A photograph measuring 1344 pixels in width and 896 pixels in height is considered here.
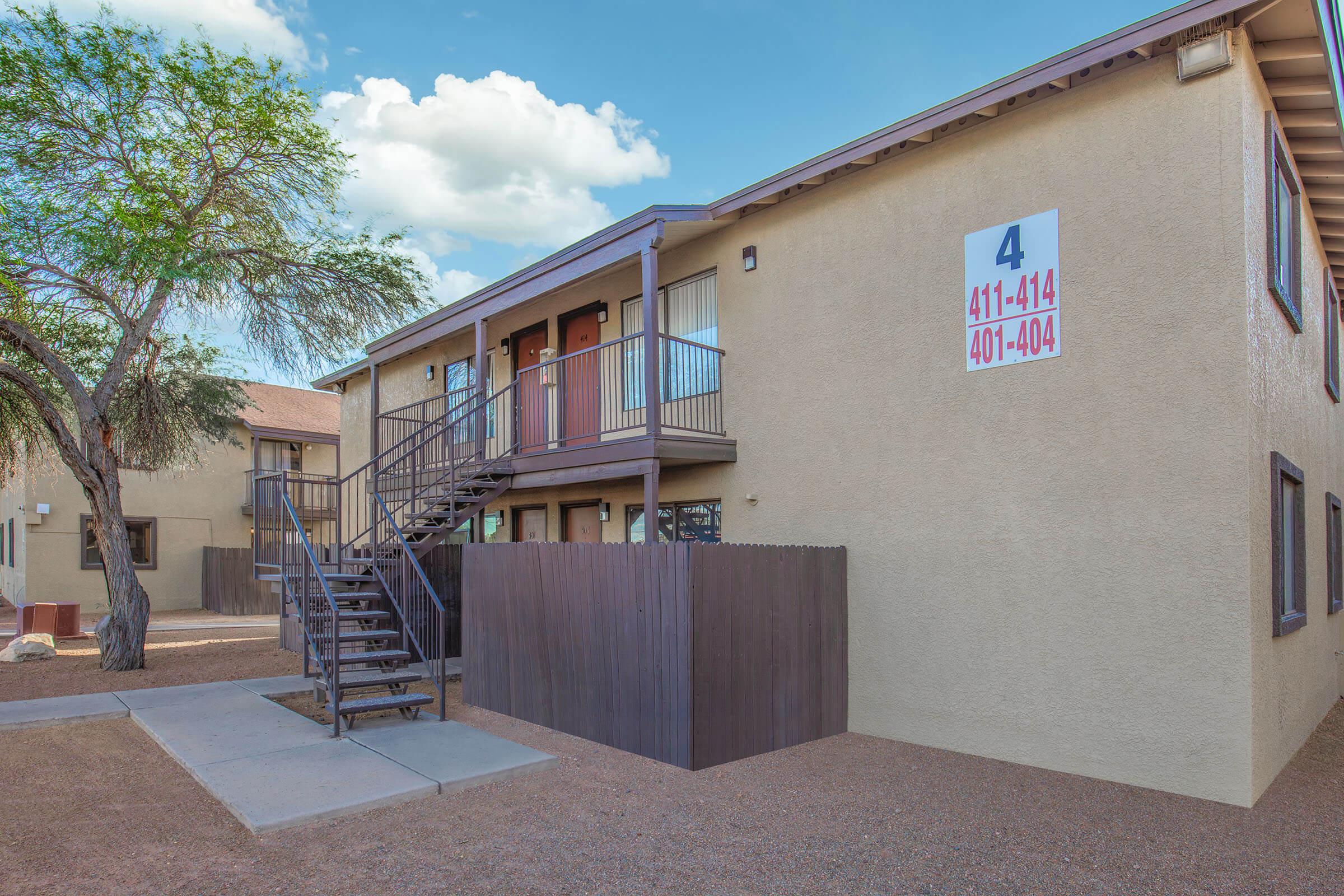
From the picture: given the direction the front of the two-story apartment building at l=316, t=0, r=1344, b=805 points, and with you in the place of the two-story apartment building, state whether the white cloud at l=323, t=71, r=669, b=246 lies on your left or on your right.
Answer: on your right

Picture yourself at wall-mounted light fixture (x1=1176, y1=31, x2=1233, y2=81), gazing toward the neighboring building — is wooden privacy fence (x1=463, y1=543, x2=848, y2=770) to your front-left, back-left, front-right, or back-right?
front-left

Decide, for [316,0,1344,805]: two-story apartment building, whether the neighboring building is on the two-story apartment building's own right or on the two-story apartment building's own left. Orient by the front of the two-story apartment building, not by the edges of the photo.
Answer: on the two-story apartment building's own right

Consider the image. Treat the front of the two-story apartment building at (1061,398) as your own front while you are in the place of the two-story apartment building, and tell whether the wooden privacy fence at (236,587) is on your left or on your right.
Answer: on your right

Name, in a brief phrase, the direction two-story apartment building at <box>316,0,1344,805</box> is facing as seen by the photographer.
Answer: facing the viewer and to the left of the viewer
